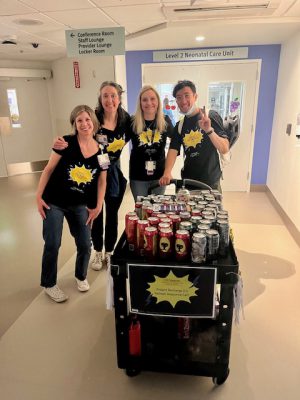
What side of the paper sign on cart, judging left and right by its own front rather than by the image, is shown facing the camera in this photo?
front

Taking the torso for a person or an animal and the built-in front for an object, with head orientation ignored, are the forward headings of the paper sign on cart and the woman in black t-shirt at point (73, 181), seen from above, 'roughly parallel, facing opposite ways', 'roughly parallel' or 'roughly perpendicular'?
roughly parallel

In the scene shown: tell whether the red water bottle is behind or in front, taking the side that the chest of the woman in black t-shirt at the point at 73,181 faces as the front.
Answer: in front

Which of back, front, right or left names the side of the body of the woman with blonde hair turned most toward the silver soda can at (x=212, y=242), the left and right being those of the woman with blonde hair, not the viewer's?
front

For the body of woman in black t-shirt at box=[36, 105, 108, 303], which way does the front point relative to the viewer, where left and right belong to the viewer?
facing the viewer

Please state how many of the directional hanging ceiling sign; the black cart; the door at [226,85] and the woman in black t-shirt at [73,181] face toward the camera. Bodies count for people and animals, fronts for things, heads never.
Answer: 4

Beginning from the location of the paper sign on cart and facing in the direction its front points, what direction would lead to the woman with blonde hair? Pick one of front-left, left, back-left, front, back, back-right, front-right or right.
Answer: back

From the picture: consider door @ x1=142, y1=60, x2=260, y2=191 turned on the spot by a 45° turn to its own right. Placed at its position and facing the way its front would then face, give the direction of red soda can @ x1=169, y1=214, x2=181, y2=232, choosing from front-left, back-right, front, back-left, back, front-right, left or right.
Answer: front-left

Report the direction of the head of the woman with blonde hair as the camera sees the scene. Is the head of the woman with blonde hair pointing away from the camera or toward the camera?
toward the camera

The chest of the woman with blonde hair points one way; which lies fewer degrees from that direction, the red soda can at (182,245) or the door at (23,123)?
the red soda can

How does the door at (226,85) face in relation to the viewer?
toward the camera

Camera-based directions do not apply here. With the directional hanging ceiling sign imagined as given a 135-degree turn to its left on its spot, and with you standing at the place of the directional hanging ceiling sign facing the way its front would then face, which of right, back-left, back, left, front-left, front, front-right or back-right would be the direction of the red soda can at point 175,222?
back-right
